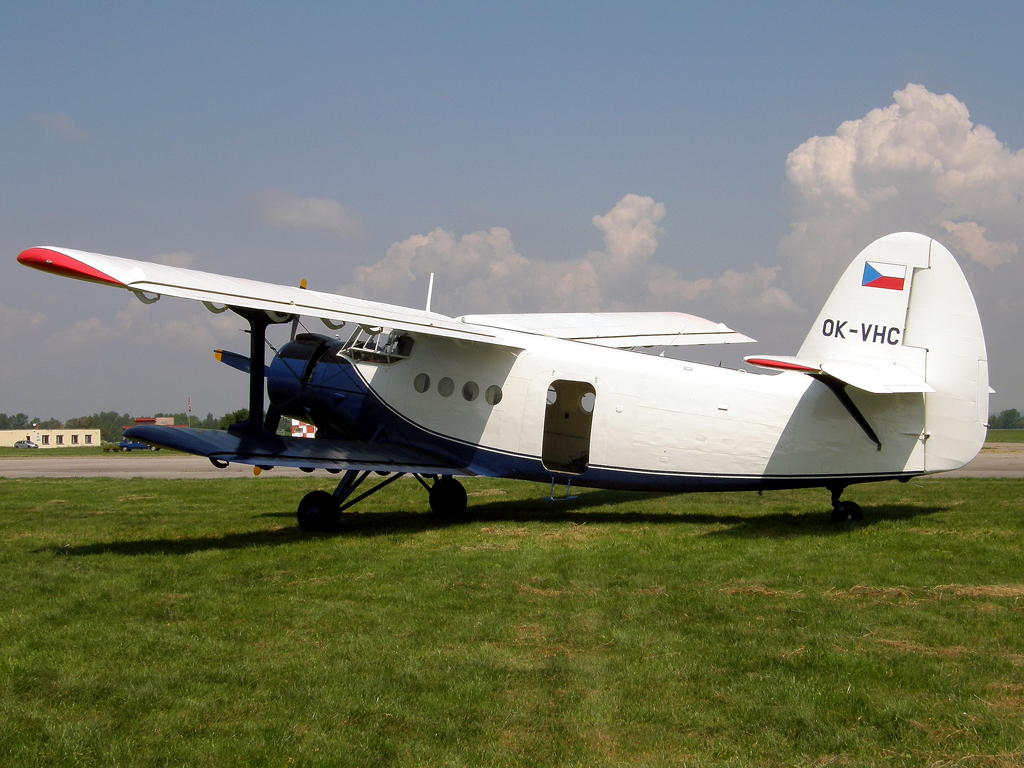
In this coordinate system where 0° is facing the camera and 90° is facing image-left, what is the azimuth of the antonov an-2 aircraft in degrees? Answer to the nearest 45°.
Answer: approximately 135°
